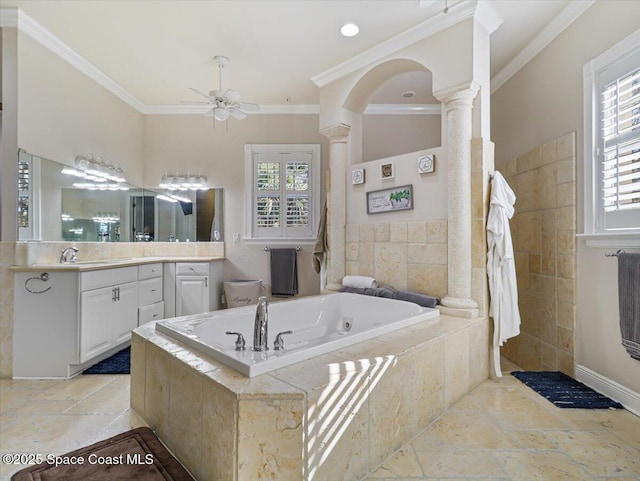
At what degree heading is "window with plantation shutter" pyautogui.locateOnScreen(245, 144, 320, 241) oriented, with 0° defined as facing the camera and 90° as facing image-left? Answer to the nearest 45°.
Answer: approximately 0°

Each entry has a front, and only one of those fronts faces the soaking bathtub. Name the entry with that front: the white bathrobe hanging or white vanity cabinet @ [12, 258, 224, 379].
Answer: the white vanity cabinet

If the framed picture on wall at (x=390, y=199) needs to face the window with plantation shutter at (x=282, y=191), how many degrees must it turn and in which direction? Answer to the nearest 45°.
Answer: approximately 90° to its right

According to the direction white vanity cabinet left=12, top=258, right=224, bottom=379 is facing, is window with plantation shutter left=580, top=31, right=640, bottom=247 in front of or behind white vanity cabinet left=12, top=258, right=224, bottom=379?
in front

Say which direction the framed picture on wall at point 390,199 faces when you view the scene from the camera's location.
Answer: facing the viewer and to the left of the viewer

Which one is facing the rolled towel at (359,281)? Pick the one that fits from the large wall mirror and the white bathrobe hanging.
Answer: the large wall mirror

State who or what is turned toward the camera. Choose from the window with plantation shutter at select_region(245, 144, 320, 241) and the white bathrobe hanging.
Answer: the window with plantation shutter

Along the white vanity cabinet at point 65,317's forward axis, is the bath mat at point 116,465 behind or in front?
in front

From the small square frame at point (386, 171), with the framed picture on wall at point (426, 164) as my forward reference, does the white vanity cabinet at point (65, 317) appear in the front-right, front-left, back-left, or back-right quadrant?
back-right

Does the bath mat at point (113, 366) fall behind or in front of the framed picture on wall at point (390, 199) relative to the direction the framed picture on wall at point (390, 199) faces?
in front

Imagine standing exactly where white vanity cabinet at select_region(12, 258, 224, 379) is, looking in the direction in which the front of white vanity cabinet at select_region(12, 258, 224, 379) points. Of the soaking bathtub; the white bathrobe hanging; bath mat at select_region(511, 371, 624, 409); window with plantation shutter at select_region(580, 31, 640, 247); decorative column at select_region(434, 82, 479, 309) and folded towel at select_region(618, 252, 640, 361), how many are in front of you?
6
